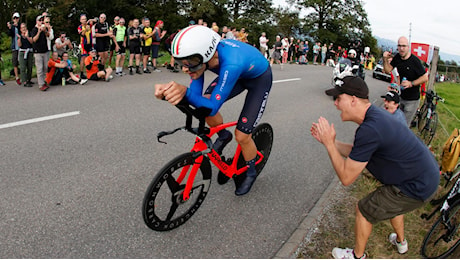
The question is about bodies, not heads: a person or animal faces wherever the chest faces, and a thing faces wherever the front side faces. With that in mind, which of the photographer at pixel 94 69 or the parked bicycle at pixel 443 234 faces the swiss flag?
the photographer

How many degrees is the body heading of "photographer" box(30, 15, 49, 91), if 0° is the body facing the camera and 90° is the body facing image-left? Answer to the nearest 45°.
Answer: approximately 315°

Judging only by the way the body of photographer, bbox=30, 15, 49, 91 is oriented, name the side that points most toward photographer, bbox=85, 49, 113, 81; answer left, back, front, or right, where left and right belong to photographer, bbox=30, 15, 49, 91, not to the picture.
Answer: left

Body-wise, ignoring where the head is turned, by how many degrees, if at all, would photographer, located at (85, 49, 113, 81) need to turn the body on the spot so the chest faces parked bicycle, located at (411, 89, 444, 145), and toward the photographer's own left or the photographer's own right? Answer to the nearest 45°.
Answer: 0° — they already face it
